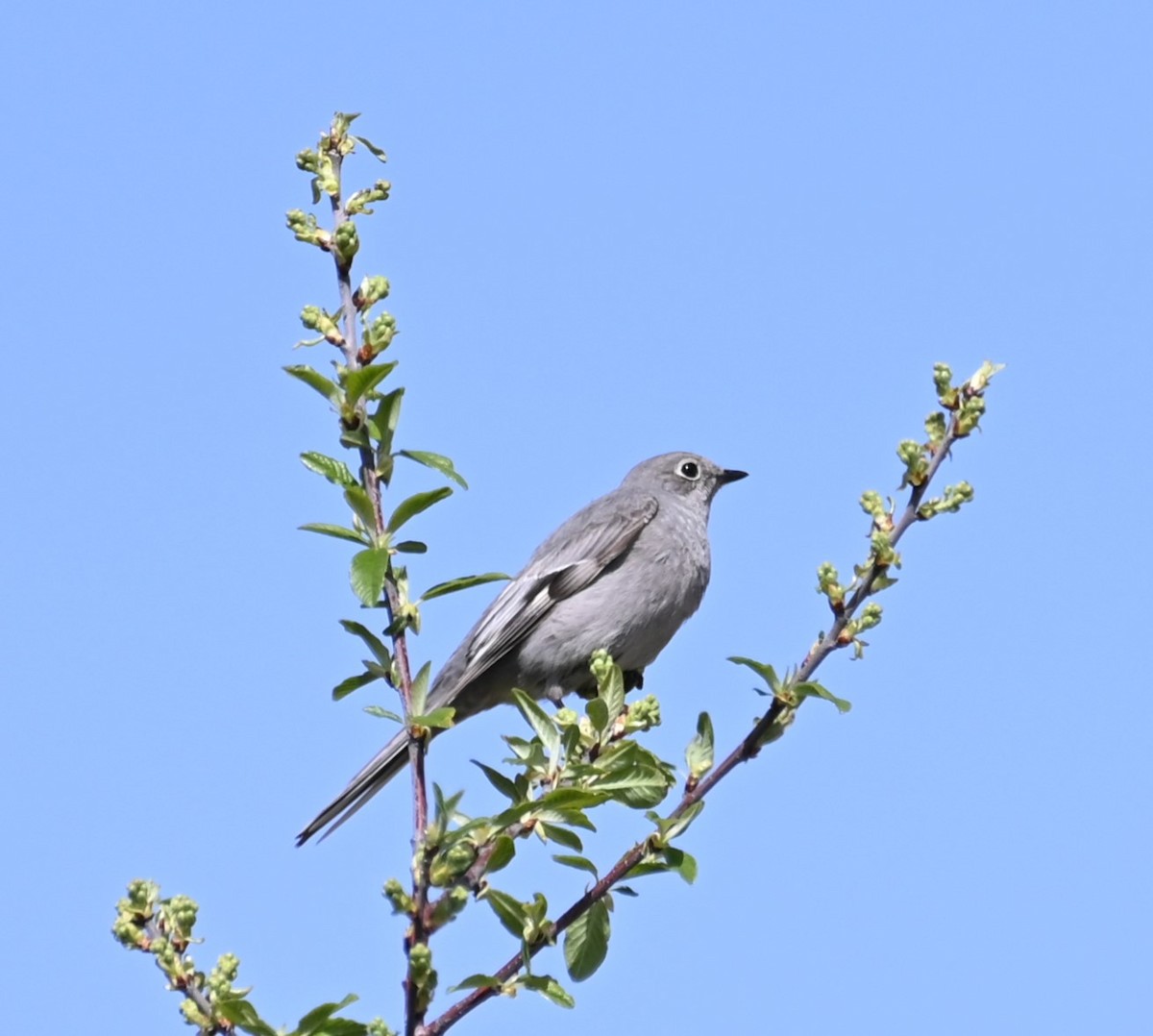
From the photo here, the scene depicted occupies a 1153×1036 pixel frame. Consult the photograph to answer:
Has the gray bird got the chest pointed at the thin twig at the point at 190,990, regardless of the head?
no

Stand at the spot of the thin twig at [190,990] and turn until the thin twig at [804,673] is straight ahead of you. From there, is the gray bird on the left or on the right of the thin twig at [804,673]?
left

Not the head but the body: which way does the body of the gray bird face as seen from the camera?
to the viewer's right

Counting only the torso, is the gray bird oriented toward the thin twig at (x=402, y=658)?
no
